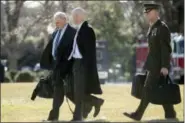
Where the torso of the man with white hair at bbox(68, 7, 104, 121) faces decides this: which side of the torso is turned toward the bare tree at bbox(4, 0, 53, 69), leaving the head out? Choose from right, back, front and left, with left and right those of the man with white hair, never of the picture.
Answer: right

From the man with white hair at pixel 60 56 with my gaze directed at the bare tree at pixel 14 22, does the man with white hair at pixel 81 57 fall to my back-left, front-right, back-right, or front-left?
back-right

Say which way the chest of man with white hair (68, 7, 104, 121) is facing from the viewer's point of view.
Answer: to the viewer's left

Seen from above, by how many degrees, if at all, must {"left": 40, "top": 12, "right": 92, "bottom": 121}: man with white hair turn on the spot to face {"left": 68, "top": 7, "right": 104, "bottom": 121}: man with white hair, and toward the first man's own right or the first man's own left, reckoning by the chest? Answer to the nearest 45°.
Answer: approximately 90° to the first man's own left

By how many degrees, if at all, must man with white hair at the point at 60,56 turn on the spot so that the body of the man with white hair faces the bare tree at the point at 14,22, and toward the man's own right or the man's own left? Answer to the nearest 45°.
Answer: approximately 135° to the man's own right
